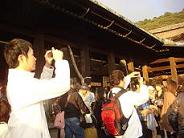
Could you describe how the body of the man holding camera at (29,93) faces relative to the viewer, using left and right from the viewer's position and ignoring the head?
facing to the right of the viewer

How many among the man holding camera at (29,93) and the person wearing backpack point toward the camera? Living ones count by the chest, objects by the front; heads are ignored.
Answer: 0

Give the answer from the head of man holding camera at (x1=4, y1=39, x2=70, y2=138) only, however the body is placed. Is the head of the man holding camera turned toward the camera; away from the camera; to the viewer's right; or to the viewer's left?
to the viewer's right

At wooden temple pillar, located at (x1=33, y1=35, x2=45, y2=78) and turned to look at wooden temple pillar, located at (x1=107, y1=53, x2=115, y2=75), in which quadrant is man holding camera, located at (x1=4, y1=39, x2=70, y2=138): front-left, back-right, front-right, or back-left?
back-right

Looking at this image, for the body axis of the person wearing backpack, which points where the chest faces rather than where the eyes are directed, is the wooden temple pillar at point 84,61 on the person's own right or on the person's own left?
on the person's own left

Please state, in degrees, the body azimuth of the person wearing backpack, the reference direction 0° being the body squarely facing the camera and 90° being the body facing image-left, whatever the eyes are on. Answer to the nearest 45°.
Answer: approximately 225°

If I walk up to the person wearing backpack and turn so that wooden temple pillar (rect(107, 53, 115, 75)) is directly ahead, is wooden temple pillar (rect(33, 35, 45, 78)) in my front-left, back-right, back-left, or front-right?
front-left

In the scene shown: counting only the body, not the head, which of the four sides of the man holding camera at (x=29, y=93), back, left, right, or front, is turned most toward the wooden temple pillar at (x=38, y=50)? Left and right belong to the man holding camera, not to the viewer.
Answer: left

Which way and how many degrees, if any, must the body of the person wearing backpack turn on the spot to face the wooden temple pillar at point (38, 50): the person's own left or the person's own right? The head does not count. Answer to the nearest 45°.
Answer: approximately 90° to the person's own left
